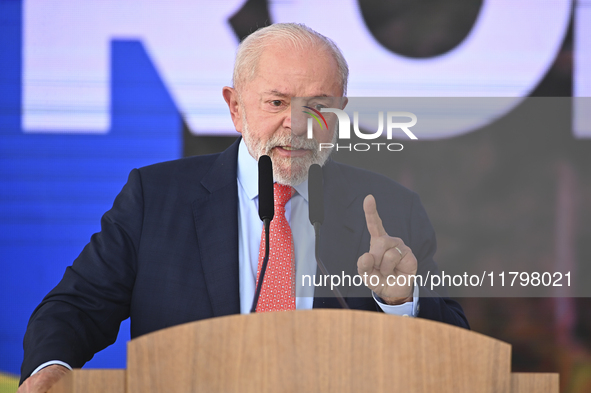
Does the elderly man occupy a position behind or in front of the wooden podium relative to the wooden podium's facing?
behind

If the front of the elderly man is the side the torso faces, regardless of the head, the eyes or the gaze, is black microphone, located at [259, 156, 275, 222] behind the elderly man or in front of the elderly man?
in front

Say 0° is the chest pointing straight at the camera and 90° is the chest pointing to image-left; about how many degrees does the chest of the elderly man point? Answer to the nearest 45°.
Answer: approximately 0°

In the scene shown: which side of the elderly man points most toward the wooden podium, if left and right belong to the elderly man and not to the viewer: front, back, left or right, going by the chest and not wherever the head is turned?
front

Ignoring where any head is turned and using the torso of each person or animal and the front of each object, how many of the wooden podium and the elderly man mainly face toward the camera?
2

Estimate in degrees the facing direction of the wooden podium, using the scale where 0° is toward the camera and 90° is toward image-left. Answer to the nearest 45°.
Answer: approximately 0°
